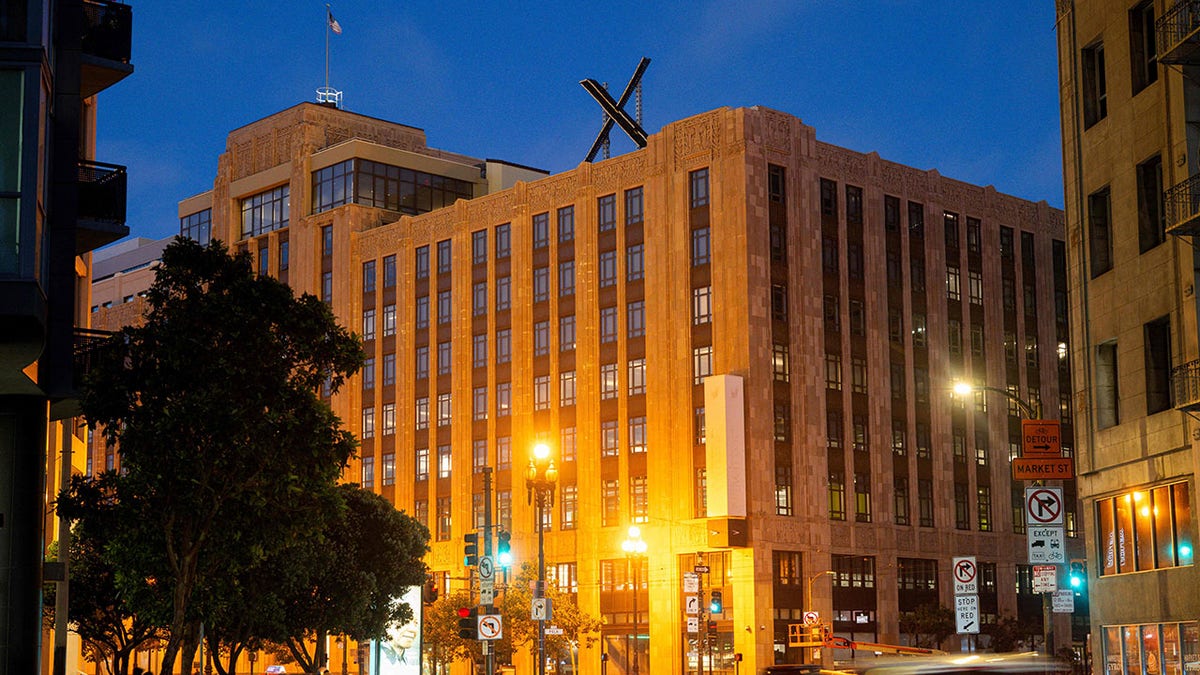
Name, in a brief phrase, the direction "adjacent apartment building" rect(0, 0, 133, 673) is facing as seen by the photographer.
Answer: facing to the right of the viewer

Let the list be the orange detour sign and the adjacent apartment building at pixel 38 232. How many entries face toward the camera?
1

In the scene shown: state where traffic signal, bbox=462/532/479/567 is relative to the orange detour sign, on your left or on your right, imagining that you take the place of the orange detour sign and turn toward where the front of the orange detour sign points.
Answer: on your right

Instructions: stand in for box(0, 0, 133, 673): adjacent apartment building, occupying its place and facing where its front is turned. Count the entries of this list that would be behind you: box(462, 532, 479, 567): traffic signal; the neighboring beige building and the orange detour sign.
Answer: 0

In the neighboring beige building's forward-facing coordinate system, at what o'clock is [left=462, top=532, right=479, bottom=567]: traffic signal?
The traffic signal is roughly at 2 o'clock from the neighboring beige building.

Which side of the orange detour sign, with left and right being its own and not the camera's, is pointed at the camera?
front

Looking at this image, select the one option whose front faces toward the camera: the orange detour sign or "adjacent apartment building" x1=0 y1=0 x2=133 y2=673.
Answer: the orange detour sign

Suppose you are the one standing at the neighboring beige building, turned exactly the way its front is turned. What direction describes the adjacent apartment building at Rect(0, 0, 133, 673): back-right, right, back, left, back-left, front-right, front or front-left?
front

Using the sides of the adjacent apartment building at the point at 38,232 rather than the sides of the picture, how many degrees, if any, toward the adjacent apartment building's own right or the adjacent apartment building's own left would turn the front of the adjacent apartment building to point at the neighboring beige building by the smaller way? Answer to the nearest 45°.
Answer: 0° — it already faces it

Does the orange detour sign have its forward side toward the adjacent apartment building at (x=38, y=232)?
no

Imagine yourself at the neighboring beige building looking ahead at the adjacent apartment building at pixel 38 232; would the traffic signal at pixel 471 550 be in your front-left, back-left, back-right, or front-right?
front-right

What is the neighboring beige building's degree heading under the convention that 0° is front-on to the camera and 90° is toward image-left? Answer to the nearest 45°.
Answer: approximately 45°

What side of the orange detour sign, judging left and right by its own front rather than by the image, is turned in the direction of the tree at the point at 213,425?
right
